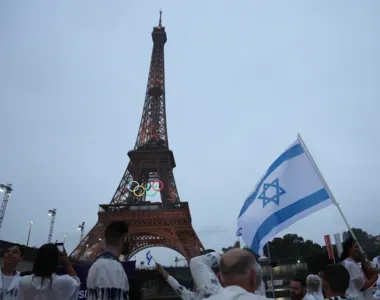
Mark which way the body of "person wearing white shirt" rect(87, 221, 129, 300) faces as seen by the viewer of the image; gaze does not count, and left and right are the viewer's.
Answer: facing away from the viewer and to the right of the viewer

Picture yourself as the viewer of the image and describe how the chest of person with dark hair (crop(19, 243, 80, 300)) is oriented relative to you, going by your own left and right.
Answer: facing away from the viewer

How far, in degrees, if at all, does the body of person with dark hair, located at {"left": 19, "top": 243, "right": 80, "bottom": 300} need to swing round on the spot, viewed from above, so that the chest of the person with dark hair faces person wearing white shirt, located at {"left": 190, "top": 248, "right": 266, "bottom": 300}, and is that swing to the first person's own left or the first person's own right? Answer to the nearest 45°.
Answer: approximately 135° to the first person's own right

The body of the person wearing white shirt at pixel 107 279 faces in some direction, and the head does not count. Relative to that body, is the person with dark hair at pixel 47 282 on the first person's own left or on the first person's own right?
on the first person's own left

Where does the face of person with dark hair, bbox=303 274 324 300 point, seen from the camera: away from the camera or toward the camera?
away from the camera

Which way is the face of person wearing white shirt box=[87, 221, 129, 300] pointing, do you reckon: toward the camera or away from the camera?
away from the camera

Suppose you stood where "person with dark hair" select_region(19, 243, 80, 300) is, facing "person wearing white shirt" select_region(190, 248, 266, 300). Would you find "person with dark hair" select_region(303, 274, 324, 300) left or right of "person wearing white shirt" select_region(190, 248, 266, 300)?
left

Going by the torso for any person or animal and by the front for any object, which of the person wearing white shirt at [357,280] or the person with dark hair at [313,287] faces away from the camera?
the person with dark hair

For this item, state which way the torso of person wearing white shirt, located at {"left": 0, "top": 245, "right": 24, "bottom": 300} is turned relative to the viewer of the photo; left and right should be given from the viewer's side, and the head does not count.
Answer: facing the viewer and to the left of the viewer

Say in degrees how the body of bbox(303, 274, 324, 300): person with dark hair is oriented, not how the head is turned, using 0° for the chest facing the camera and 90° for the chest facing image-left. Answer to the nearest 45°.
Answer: approximately 180°

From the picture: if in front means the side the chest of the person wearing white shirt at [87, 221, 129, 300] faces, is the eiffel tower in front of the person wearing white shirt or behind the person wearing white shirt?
in front

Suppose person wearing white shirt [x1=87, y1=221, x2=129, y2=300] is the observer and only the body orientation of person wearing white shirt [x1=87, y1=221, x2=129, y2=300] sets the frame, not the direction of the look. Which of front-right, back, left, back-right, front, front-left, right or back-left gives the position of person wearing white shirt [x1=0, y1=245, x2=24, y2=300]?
left

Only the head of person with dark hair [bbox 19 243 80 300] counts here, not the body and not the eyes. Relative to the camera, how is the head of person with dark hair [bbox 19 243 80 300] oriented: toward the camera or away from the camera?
away from the camera
